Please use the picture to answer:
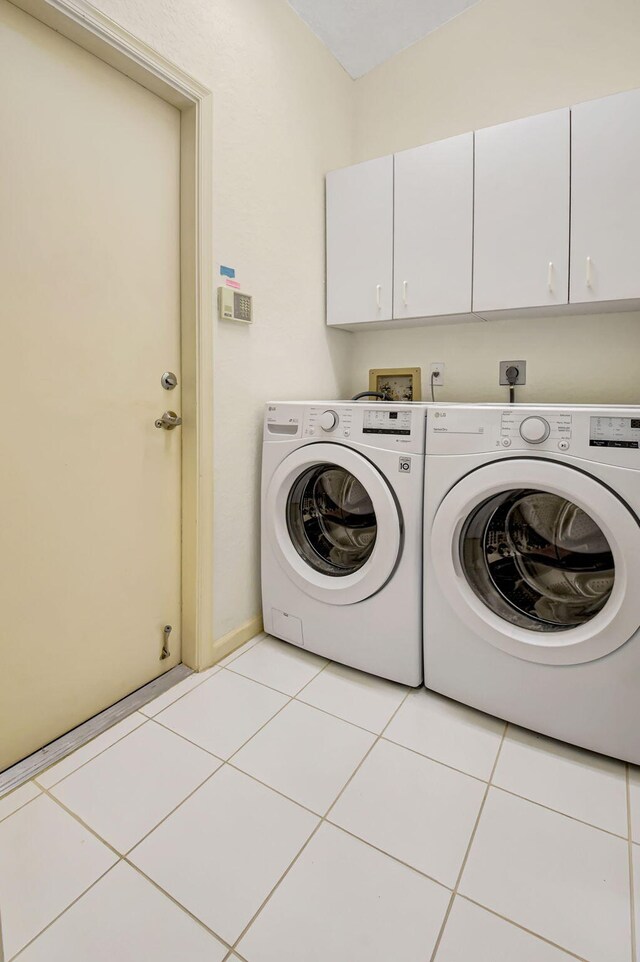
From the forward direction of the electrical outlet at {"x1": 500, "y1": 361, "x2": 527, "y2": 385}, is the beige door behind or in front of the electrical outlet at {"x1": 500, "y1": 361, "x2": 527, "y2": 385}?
in front

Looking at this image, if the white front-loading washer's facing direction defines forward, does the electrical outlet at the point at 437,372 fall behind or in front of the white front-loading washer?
behind

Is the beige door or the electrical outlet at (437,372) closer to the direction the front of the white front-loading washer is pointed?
the beige door

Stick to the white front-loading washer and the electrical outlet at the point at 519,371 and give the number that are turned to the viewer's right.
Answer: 0

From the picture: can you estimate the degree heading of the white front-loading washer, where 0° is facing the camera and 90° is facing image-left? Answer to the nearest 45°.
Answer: approximately 45°

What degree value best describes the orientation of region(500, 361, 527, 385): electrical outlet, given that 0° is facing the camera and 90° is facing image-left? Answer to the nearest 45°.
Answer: approximately 0°

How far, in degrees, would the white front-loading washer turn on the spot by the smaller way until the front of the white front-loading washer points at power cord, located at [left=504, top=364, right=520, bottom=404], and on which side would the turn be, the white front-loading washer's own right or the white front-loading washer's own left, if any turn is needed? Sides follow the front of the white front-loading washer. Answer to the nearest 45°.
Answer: approximately 180°

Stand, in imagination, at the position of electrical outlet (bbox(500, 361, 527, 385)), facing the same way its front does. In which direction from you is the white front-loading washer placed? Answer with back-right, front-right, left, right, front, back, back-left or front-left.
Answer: front-right

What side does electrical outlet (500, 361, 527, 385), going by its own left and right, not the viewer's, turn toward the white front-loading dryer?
front
